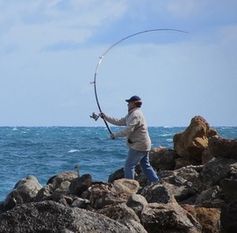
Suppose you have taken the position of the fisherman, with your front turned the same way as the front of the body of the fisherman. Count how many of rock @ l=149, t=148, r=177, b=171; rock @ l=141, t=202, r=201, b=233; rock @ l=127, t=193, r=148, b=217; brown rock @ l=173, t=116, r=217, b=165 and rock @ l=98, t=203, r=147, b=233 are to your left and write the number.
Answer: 3

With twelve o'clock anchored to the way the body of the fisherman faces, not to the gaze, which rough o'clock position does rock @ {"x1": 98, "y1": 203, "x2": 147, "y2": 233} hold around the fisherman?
The rock is roughly at 9 o'clock from the fisherman.

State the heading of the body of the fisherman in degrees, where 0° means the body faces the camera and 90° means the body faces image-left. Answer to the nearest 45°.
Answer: approximately 90°

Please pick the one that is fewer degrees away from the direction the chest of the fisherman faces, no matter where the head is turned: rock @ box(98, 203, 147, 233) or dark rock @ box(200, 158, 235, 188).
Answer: the rock

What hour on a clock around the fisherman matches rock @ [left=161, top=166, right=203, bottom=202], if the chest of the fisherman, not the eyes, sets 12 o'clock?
The rock is roughly at 6 o'clock from the fisherman.

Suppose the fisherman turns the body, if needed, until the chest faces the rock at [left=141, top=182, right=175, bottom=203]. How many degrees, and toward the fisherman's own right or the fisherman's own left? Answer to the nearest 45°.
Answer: approximately 90° to the fisherman's own left
